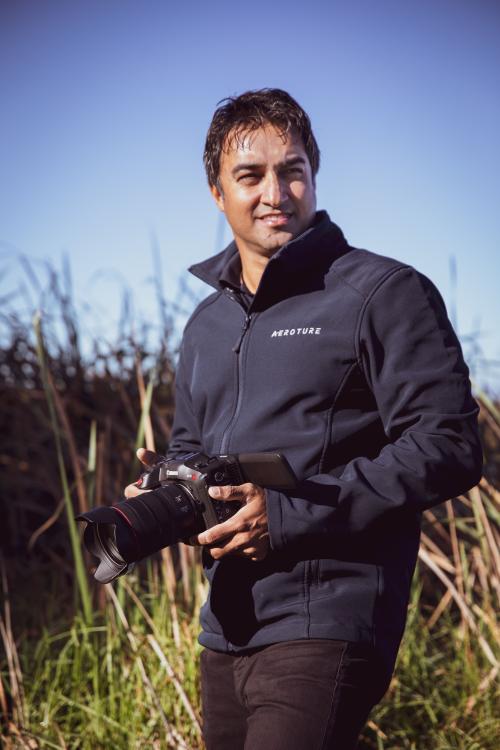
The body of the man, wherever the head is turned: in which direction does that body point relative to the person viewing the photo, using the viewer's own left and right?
facing the viewer and to the left of the viewer
